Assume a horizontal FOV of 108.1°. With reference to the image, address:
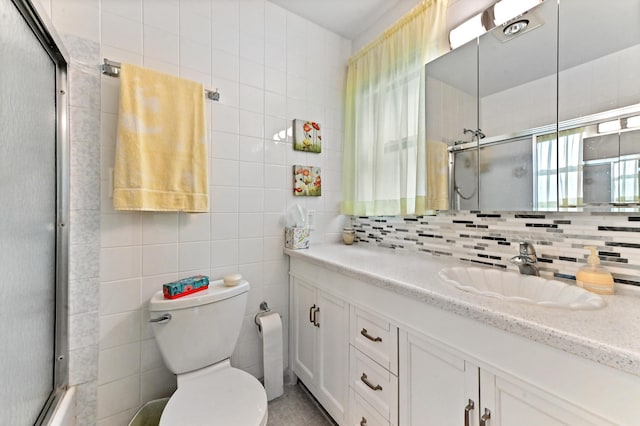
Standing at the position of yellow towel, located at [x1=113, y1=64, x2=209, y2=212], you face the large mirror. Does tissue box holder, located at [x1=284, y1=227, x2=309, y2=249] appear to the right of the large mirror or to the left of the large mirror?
left

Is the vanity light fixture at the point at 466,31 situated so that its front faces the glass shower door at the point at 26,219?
yes

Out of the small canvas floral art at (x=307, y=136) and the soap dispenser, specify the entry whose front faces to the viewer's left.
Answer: the soap dispenser

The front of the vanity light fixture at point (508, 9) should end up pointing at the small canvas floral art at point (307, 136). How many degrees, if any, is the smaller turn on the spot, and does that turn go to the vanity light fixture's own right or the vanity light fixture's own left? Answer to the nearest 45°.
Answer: approximately 45° to the vanity light fixture's own right

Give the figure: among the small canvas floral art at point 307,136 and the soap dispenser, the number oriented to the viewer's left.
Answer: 1

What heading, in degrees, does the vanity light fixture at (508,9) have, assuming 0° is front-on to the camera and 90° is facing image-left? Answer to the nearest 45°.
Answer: approximately 45°

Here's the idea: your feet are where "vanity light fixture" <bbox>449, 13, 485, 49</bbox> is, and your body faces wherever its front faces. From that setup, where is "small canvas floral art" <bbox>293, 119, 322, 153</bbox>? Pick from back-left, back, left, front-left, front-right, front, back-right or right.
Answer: front-right

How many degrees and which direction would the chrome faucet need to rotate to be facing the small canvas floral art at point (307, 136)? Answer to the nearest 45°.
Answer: approximately 45° to its right

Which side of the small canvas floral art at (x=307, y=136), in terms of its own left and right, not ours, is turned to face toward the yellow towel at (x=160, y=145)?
right

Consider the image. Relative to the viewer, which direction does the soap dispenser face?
to the viewer's left
